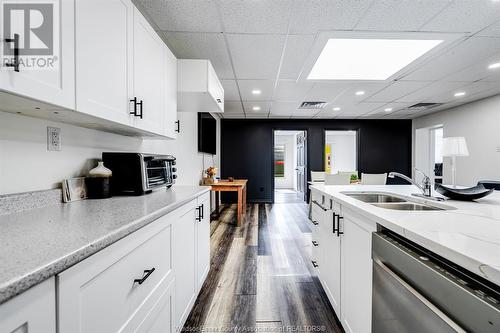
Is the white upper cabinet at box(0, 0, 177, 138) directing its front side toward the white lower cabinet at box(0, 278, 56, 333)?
no

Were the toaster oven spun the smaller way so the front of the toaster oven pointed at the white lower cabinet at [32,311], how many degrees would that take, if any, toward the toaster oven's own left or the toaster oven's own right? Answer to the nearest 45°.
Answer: approximately 45° to the toaster oven's own right

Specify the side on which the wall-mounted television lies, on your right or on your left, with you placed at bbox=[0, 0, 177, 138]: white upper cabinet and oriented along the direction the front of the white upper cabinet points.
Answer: on your left

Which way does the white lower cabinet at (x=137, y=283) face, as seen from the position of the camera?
facing the viewer and to the right of the viewer

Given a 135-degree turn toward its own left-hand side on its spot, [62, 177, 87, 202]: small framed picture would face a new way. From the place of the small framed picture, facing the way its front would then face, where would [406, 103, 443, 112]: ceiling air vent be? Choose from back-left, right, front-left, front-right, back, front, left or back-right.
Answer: right

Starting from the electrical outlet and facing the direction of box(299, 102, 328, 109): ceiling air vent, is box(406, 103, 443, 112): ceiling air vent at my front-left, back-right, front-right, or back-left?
front-right

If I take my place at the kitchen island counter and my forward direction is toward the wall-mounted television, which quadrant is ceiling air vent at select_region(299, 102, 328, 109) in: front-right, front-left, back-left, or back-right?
front-right

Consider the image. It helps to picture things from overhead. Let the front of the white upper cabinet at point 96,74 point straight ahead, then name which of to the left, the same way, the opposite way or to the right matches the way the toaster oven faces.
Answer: the same way

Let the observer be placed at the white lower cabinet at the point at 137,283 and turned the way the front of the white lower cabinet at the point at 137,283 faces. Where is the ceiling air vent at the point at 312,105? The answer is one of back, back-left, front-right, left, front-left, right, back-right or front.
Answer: left

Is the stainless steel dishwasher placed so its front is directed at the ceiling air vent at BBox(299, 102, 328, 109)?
no

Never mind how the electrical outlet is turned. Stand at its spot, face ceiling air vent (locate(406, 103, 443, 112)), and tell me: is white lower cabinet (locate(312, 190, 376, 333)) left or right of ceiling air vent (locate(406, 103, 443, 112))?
right

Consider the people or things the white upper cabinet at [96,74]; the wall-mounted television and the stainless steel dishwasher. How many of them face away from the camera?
0

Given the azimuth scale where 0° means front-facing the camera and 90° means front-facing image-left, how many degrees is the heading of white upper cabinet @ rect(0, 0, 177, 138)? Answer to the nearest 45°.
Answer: approximately 315°

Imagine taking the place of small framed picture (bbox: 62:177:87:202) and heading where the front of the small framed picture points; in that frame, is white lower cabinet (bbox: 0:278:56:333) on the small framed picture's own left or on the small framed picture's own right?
on the small framed picture's own right

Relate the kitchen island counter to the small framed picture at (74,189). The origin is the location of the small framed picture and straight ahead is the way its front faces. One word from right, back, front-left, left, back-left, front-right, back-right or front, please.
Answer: front

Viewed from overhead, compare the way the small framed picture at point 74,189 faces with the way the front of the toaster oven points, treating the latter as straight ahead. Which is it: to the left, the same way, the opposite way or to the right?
the same way

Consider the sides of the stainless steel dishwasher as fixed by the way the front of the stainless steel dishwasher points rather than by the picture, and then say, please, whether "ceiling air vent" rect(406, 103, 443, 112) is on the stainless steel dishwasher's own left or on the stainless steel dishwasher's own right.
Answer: on the stainless steel dishwasher's own right

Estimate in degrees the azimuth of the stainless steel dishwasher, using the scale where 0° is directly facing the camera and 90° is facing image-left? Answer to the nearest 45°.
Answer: approximately 45°

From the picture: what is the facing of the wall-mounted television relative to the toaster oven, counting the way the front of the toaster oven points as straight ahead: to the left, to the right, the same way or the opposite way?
the same way
